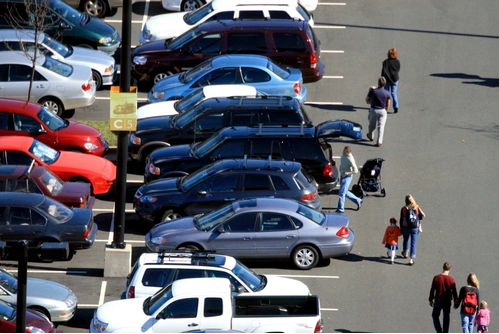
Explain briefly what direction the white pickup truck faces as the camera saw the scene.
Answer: facing to the left of the viewer

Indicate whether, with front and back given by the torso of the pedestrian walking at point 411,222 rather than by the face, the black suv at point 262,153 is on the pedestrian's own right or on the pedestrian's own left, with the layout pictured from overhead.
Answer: on the pedestrian's own left

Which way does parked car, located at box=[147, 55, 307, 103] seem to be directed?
to the viewer's left

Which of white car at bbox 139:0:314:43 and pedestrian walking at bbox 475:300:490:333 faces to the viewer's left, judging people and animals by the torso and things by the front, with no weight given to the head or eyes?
the white car

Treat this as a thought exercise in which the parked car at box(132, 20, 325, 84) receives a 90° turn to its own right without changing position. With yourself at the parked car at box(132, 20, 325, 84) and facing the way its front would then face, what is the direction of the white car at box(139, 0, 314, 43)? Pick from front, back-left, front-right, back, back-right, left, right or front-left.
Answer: front

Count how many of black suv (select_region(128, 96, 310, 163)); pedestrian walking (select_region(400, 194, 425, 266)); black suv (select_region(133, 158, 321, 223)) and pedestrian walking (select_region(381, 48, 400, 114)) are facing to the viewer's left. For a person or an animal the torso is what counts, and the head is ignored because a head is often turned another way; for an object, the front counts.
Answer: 2

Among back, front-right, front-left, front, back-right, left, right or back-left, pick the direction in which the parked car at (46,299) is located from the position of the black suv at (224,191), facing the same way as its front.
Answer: front-left

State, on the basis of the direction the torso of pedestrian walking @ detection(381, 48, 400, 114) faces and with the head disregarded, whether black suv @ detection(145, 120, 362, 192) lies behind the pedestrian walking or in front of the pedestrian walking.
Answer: behind

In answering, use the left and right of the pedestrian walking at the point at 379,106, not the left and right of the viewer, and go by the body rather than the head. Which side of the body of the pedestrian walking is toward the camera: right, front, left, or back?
back

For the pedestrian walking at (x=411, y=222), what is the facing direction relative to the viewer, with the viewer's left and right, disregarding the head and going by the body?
facing away from the viewer

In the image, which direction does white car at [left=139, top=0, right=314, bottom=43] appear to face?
to the viewer's left
